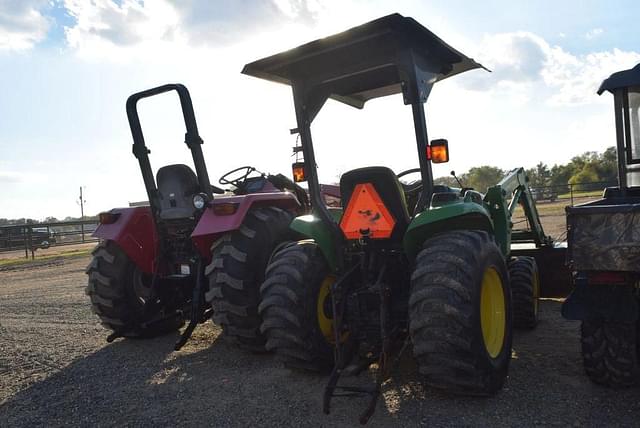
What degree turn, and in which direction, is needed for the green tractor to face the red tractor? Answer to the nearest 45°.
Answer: approximately 90° to its left

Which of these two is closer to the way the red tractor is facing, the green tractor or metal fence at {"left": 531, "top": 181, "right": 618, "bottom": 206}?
the metal fence

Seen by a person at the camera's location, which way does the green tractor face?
facing away from the viewer and to the right of the viewer

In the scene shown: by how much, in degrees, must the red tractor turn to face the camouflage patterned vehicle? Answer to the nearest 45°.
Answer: approximately 90° to its right

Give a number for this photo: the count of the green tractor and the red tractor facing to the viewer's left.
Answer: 0

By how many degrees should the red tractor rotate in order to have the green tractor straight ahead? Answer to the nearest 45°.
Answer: approximately 90° to its right

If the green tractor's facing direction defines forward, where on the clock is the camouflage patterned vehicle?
The camouflage patterned vehicle is roughly at 2 o'clock from the green tractor.

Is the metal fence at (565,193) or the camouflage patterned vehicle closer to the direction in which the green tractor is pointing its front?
the metal fence

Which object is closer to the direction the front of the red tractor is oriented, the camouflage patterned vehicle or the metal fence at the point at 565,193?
the metal fence

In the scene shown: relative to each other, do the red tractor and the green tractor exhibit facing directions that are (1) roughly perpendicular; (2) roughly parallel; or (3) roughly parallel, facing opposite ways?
roughly parallel

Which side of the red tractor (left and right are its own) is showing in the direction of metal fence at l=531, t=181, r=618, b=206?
front
